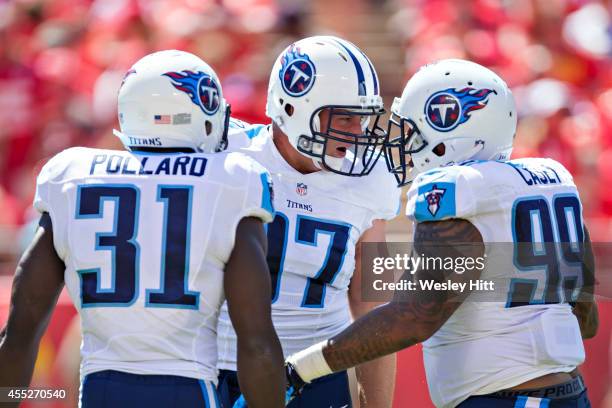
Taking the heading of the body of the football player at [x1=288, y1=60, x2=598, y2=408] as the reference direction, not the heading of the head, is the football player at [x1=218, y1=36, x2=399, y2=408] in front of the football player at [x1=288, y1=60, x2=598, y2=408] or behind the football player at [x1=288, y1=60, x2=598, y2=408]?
in front

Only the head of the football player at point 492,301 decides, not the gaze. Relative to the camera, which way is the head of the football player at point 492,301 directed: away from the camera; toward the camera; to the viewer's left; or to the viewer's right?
to the viewer's left

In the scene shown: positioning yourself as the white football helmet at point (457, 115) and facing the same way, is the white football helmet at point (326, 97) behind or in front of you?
in front

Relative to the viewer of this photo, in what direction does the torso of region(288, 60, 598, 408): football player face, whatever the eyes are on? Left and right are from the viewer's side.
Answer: facing away from the viewer and to the left of the viewer

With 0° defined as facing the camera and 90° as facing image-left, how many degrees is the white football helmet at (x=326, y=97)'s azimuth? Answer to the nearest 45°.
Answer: approximately 315°

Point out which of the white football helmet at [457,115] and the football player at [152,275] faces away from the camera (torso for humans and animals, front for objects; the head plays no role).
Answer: the football player

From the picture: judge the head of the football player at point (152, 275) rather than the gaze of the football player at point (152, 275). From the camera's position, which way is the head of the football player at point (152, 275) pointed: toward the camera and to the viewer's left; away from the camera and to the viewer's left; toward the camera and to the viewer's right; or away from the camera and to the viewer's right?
away from the camera and to the viewer's right

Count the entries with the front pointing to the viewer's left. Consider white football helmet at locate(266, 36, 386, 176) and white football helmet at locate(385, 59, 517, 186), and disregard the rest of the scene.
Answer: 1

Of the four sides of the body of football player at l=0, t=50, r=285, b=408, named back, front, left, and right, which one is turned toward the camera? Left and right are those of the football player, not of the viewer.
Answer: back

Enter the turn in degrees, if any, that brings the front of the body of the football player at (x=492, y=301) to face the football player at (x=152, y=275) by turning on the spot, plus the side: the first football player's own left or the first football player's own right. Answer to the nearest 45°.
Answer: approximately 90° to the first football player's own left

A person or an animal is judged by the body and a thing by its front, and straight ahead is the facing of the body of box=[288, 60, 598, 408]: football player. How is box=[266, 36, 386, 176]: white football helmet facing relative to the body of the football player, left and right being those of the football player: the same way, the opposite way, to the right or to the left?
the opposite way

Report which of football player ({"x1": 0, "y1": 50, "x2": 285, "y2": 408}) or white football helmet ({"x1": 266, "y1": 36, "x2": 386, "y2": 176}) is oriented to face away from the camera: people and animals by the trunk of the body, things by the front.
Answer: the football player

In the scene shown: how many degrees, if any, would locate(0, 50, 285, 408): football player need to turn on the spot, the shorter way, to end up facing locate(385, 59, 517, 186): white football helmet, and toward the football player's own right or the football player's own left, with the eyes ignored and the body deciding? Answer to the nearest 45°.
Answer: approximately 90° to the football player's own right

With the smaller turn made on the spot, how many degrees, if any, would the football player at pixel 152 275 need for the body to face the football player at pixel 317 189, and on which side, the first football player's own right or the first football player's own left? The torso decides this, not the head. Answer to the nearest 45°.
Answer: approximately 45° to the first football player's own right

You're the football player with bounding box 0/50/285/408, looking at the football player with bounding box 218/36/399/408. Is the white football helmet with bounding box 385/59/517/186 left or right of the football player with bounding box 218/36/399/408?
right

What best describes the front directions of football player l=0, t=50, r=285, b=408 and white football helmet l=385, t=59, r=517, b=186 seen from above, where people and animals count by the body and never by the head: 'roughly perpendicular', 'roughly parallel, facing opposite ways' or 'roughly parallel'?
roughly perpendicular

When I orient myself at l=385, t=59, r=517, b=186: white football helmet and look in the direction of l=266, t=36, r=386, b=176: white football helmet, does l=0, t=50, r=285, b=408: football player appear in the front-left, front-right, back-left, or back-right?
front-left

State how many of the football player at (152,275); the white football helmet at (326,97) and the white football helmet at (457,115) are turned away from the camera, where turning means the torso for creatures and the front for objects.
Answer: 1

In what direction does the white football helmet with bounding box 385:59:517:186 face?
to the viewer's left
